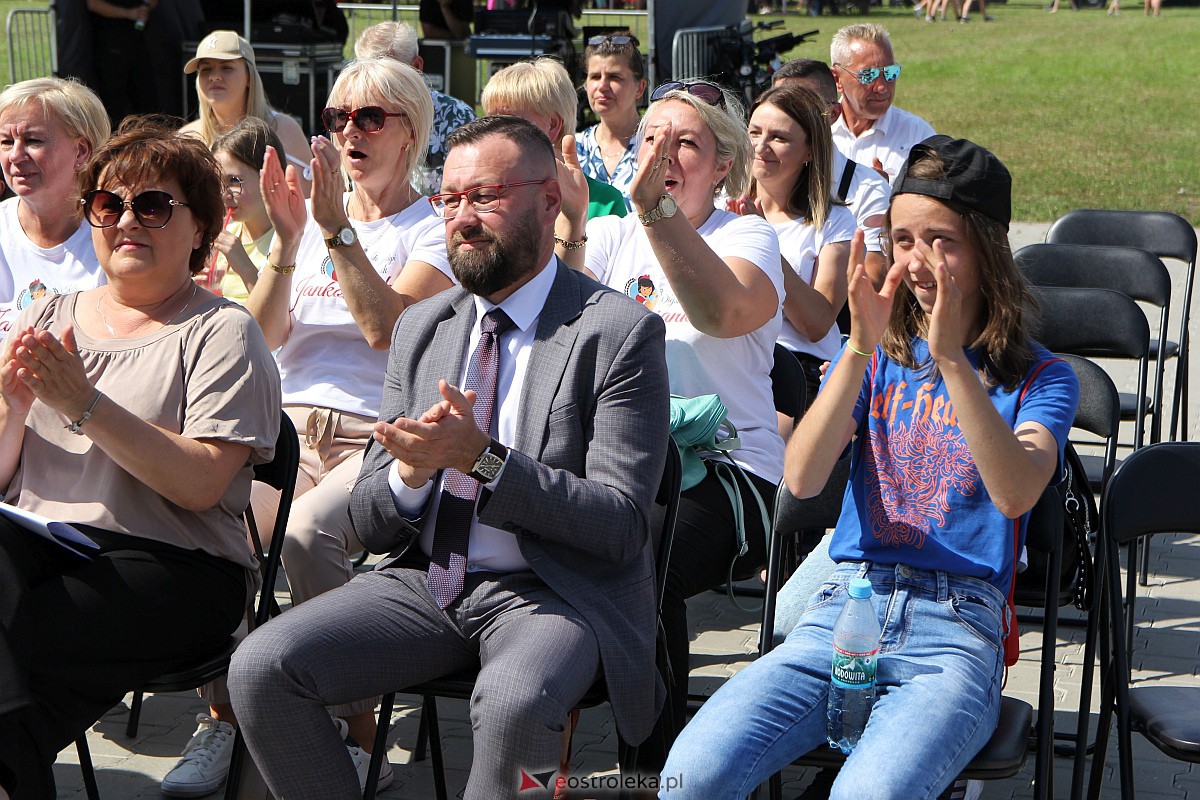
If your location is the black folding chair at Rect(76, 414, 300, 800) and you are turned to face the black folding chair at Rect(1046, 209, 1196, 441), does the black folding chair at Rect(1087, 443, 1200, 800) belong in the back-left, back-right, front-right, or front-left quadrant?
front-right

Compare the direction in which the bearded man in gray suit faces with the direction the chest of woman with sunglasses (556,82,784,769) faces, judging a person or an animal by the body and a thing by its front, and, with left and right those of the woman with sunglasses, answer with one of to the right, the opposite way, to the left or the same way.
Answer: the same way

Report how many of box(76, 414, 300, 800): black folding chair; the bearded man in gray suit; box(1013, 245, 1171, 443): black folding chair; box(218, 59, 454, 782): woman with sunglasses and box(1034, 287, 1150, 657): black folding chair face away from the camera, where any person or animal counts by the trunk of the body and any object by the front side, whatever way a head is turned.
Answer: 0

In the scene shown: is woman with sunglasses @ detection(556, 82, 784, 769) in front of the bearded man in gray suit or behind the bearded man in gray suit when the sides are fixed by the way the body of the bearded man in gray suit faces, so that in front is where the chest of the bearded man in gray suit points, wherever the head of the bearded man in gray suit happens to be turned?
behind

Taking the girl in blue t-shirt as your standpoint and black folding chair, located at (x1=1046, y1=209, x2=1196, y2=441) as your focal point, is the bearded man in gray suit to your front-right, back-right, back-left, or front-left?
back-left

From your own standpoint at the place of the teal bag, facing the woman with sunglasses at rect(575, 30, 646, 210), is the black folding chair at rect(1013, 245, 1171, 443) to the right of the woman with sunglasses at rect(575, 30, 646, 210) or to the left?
right

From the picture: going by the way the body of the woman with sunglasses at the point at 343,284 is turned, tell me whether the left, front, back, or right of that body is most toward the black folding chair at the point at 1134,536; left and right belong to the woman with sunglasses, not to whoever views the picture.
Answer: left

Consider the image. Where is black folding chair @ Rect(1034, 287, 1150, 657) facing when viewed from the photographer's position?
facing the viewer and to the left of the viewer

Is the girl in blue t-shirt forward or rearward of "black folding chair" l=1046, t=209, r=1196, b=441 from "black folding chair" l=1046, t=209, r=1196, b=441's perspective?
forward

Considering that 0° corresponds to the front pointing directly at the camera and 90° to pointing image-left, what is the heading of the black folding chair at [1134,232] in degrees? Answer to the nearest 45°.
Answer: approximately 45°

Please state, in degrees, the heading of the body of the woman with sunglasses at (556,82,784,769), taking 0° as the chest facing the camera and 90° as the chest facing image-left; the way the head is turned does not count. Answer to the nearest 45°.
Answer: approximately 45°

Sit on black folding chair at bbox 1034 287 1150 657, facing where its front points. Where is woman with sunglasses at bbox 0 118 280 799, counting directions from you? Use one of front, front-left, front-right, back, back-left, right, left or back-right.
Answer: front

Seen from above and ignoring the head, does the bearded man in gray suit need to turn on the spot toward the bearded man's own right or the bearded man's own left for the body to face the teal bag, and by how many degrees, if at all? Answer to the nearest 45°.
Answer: approximately 180°

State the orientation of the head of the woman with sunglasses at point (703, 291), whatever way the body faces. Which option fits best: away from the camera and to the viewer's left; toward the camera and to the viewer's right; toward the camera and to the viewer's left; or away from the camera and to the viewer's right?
toward the camera and to the viewer's left
